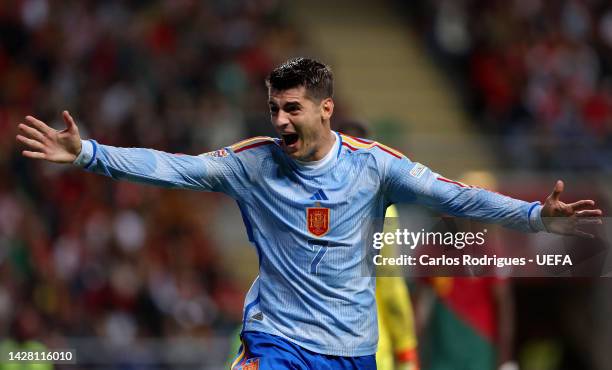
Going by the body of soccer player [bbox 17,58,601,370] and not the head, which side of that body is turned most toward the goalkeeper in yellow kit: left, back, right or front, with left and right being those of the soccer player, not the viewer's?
back

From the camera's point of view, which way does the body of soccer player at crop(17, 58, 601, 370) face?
toward the camera
